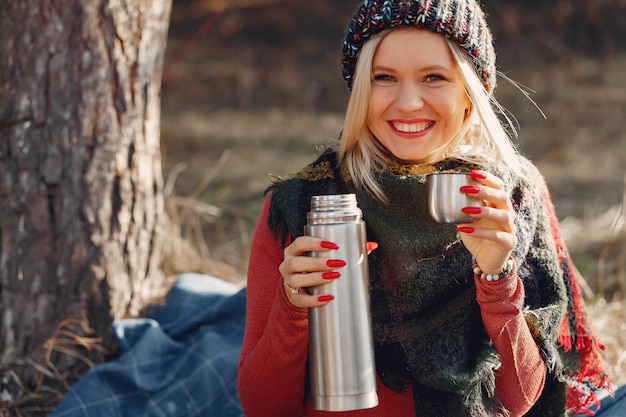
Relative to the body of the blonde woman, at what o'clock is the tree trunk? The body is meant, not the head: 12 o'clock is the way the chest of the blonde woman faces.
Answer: The tree trunk is roughly at 4 o'clock from the blonde woman.

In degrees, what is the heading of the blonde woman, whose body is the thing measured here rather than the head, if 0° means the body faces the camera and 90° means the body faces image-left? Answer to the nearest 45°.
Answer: approximately 0°
